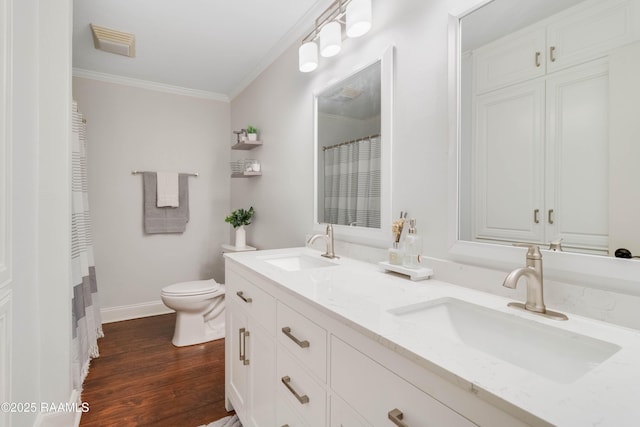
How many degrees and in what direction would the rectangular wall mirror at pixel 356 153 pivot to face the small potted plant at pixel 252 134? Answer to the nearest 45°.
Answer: approximately 90° to its right

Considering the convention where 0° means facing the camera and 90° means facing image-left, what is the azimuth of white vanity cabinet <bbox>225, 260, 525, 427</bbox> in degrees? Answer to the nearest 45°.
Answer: approximately 45°

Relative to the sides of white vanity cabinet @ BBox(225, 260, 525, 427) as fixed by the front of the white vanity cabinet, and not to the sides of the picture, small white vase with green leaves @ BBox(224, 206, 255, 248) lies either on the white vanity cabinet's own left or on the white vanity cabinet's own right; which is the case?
on the white vanity cabinet's own right

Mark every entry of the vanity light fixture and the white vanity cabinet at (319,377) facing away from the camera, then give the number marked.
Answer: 0

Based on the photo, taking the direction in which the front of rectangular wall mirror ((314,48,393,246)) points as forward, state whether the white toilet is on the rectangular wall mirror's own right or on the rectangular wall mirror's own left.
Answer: on the rectangular wall mirror's own right

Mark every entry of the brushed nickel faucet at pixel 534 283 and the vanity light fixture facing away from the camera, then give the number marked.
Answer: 0
